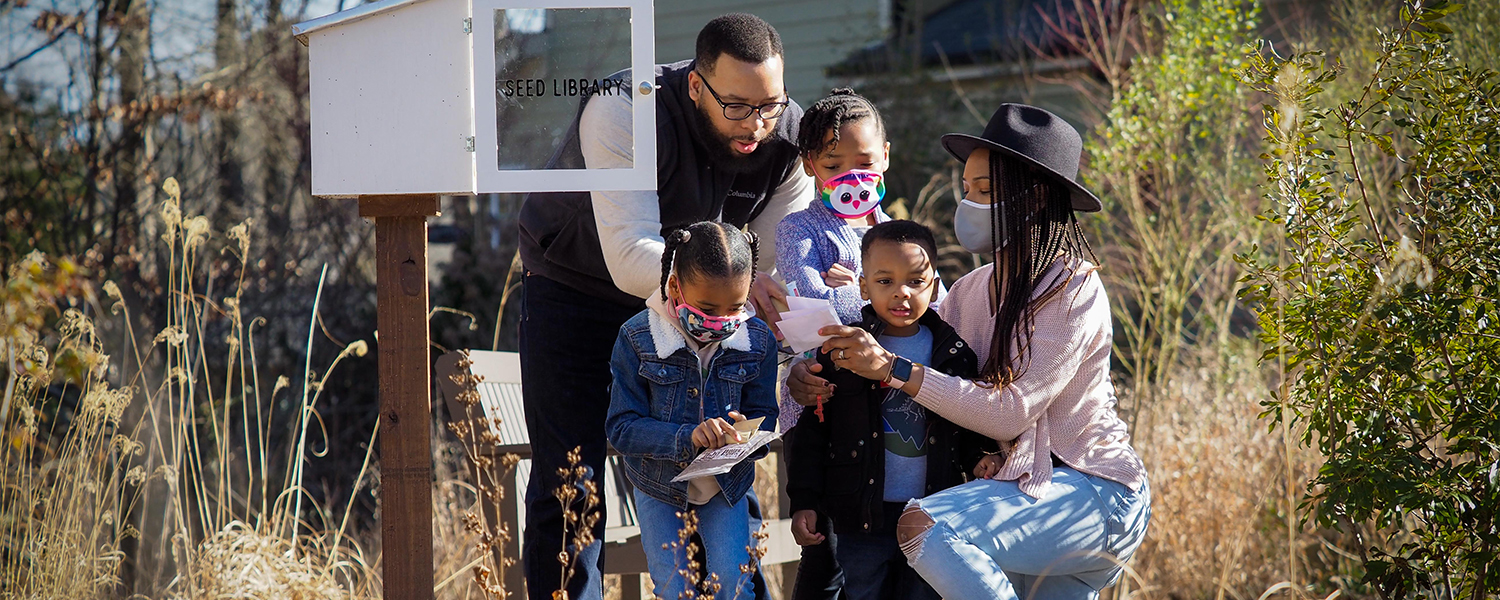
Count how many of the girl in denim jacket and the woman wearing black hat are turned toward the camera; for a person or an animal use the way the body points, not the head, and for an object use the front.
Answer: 1

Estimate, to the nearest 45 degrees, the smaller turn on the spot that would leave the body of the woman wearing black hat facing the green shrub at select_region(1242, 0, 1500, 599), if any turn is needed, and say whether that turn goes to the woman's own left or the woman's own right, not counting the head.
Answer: approximately 180°

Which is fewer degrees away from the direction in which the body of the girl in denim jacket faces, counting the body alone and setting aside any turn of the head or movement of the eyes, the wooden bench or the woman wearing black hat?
the woman wearing black hat

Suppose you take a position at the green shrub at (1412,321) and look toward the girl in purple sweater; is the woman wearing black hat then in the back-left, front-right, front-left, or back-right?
front-left

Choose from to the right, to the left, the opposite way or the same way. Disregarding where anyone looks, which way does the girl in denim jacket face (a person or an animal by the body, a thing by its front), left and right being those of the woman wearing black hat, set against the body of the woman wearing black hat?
to the left

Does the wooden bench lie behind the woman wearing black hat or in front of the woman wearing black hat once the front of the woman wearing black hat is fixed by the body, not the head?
in front

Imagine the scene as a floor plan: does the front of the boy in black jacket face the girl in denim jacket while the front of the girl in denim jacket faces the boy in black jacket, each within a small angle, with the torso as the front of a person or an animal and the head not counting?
no

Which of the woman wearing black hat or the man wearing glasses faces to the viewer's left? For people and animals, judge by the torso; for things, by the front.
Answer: the woman wearing black hat

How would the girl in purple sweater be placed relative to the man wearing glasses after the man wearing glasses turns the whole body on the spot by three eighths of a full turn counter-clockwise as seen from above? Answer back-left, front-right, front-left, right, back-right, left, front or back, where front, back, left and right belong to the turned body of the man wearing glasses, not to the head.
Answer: right

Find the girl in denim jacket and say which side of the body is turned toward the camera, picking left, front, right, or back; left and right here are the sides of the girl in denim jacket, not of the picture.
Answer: front

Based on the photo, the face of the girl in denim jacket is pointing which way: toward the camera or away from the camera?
toward the camera

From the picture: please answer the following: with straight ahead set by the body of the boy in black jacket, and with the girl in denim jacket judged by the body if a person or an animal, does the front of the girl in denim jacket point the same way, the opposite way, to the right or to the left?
the same way

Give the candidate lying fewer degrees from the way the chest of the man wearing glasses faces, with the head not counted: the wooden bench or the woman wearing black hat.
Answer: the woman wearing black hat

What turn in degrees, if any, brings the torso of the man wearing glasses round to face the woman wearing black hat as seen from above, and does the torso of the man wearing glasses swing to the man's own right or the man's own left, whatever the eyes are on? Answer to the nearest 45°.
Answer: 0° — they already face them

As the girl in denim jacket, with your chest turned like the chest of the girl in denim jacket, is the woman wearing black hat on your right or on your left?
on your left

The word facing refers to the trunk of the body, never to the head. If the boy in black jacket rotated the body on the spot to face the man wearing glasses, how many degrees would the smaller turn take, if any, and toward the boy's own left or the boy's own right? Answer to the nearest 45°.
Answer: approximately 90° to the boy's own right

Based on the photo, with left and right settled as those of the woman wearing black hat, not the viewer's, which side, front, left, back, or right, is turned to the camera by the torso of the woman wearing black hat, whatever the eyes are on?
left

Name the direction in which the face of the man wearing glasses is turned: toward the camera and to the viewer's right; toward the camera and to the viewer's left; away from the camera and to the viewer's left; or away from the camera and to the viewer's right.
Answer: toward the camera and to the viewer's right

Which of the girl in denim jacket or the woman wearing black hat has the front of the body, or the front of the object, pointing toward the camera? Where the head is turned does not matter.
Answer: the girl in denim jacket

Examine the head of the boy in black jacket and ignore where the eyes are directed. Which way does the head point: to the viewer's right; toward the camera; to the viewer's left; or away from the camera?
toward the camera

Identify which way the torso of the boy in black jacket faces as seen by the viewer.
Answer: toward the camera
